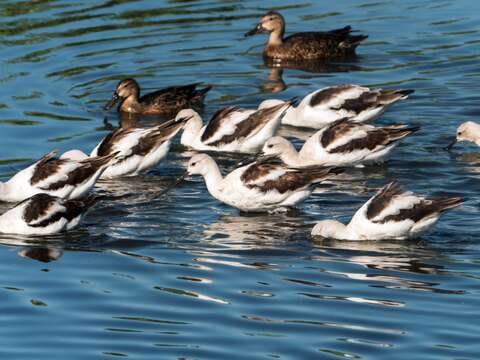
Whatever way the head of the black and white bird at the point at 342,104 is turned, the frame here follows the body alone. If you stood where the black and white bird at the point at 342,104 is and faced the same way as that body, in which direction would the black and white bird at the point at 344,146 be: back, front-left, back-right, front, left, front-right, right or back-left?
left

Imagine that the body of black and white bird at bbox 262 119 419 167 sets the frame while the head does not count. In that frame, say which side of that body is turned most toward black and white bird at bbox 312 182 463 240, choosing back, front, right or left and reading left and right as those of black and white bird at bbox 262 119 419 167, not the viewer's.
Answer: left

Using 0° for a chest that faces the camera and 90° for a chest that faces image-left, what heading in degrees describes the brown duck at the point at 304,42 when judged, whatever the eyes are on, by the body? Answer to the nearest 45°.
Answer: approximately 90°

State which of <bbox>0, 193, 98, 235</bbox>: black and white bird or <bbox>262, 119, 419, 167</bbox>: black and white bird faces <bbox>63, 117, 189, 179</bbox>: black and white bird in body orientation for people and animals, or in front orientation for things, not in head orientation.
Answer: <bbox>262, 119, 419, 167</bbox>: black and white bird

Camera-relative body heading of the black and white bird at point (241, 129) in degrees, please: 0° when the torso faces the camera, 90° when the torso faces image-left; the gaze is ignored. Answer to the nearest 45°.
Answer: approximately 90°

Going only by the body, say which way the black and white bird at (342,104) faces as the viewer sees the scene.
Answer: to the viewer's left

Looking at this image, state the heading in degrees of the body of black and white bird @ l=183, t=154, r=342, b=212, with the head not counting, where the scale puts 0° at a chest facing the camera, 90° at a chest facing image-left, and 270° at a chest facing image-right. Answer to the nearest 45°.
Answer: approximately 90°

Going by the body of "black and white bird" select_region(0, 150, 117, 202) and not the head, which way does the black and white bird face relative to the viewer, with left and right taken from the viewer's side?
facing to the left of the viewer

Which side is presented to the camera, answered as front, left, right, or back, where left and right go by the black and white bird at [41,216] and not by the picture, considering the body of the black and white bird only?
left

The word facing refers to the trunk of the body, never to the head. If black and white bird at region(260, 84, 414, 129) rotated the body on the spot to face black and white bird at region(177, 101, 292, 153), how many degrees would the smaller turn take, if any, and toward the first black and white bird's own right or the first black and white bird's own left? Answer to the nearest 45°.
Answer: approximately 45° to the first black and white bird's own left

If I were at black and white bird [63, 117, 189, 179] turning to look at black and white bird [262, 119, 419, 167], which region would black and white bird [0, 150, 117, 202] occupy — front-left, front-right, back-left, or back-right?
back-right

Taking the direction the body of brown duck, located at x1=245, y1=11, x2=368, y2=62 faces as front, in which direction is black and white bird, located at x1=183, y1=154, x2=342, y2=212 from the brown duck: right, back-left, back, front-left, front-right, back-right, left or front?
left
